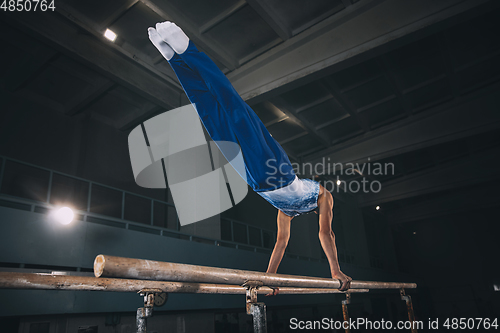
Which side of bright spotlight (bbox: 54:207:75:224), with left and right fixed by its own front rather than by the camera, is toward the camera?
front

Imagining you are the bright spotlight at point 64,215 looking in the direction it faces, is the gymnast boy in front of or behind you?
in front
